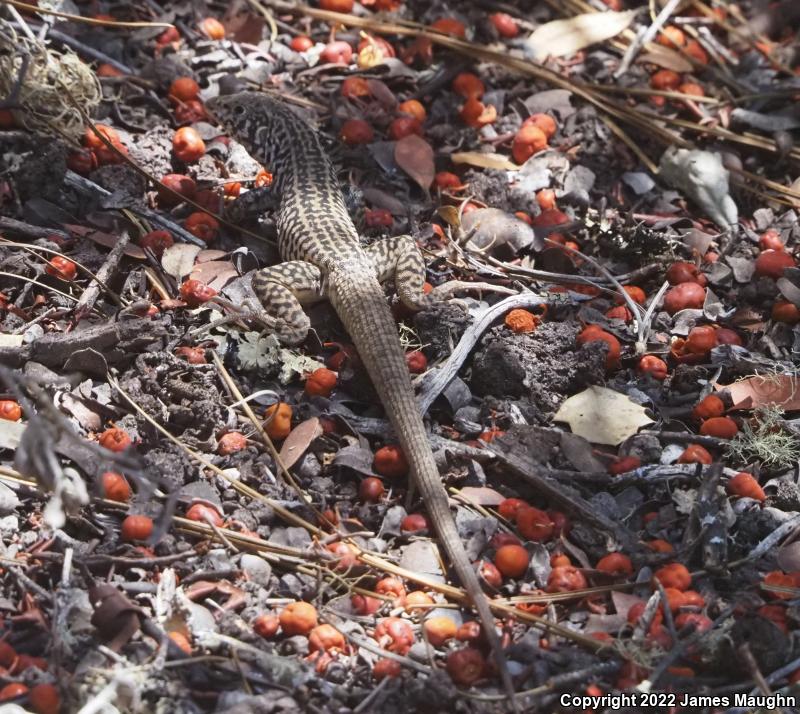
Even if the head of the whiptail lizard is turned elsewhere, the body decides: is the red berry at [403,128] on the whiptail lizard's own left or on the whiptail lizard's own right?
on the whiptail lizard's own right

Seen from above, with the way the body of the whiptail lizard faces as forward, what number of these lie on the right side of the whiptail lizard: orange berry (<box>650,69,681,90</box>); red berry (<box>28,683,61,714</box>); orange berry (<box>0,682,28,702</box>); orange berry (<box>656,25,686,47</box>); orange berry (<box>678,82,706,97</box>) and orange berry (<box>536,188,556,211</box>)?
4

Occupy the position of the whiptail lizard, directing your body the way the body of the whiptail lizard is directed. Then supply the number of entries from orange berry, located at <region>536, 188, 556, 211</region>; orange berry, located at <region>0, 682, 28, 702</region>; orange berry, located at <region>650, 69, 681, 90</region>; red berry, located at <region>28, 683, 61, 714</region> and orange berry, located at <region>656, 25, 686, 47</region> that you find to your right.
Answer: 3

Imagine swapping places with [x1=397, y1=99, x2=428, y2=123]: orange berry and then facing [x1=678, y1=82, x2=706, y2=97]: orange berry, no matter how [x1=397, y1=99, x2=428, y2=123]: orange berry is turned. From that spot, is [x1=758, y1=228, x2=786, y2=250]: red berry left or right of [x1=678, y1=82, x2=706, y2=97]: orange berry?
right

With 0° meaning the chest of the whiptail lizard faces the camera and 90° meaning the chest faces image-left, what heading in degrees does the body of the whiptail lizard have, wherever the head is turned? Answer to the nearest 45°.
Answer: approximately 135°

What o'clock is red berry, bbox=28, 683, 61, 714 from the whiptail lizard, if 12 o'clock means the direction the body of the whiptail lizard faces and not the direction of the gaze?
The red berry is roughly at 8 o'clock from the whiptail lizard.

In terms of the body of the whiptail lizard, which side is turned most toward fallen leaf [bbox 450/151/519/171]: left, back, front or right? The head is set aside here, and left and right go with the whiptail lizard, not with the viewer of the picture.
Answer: right

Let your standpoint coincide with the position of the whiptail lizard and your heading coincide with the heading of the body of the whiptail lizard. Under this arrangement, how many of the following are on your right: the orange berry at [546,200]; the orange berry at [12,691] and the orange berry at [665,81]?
2

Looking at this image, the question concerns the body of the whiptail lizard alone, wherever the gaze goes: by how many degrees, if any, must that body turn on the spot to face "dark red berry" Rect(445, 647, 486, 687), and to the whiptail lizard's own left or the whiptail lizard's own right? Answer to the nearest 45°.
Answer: approximately 135° to the whiptail lizard's own left

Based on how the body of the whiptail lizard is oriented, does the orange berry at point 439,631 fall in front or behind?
behind
